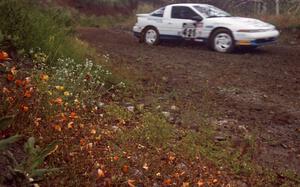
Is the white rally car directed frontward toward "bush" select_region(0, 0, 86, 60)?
no

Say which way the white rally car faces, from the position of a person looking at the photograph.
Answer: facing the viewer and to the right of the viewer
